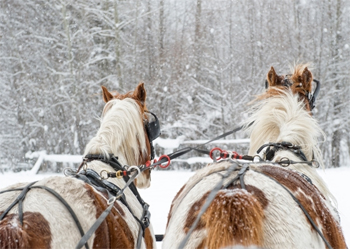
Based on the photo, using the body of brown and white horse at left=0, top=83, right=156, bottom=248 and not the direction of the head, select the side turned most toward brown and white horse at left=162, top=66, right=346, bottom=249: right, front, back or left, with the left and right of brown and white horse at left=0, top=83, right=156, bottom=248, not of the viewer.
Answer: right

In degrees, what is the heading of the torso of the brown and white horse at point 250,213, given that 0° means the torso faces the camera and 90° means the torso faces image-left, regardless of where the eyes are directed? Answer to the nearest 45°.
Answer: approximately 180°

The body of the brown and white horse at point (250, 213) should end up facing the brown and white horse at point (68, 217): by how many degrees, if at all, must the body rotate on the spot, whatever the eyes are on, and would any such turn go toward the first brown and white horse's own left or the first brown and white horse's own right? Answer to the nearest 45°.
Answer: approximately 90° to the first brown and white horse's own left

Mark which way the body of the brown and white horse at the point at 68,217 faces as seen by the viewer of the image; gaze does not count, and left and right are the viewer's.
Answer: facing away from the viewer and to the right of the viewer

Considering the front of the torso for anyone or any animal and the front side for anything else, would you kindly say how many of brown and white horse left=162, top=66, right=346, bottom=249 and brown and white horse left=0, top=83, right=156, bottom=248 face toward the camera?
0
